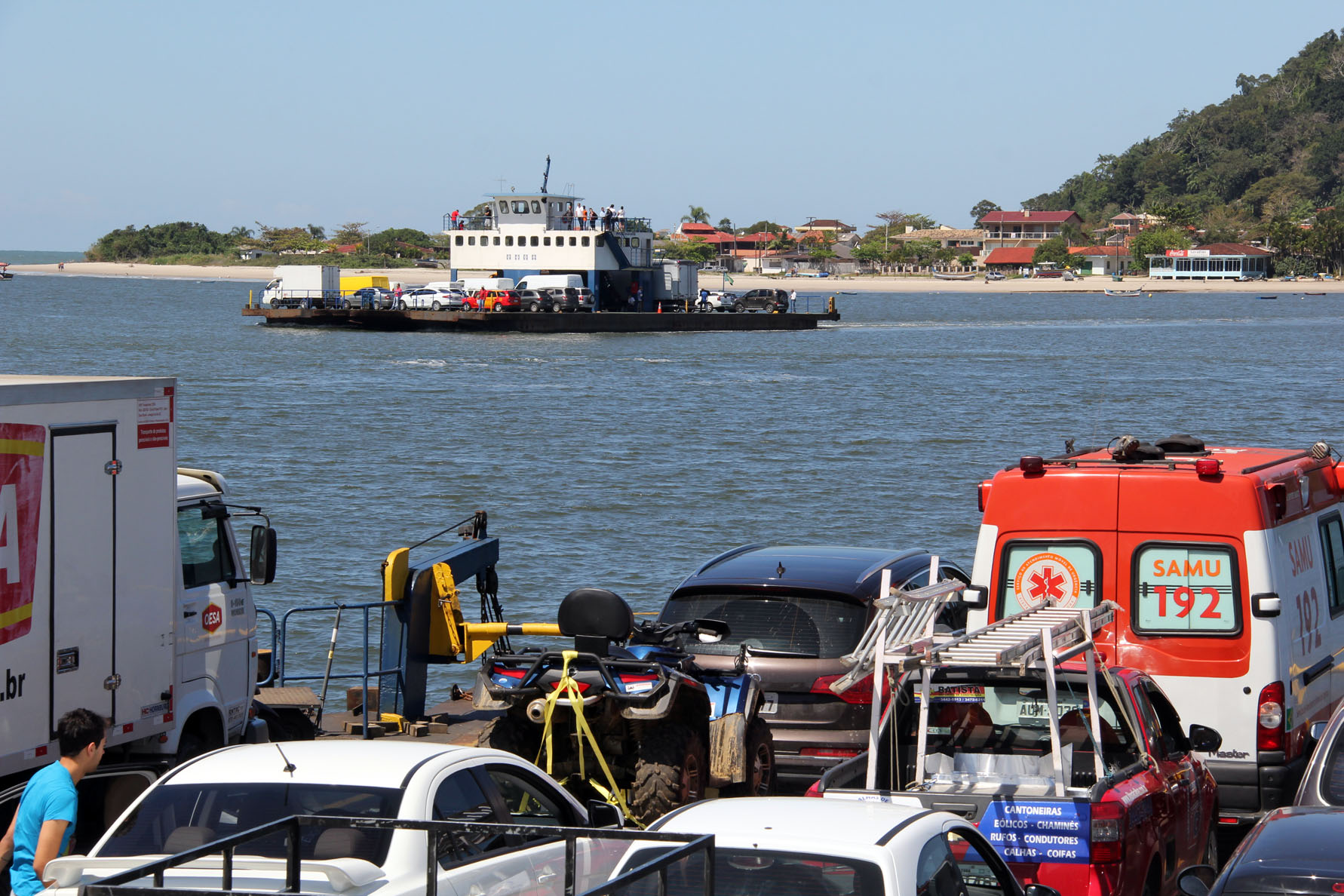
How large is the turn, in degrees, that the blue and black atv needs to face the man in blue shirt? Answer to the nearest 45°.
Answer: approximately 180°

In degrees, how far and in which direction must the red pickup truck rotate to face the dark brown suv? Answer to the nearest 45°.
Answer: approximately 45° to its left

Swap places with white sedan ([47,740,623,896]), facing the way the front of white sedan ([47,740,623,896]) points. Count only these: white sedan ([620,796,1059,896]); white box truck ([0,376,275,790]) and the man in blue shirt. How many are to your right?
1

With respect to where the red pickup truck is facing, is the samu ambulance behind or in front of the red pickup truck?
in front

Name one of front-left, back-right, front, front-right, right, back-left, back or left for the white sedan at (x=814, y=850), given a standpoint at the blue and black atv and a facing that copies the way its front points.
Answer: back-right

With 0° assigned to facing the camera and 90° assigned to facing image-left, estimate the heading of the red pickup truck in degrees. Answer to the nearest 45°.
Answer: approximately 180°

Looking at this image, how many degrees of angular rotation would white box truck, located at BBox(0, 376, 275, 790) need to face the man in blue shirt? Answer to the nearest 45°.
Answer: approximately 135° to its right

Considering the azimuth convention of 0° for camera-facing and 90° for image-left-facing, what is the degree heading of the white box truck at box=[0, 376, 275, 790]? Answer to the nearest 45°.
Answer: approximately 225°

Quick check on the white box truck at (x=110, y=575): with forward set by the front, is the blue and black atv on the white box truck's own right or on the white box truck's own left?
on the white box truck's own right

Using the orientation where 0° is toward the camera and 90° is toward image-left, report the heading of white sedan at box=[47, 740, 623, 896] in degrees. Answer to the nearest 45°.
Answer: approximately 225°
